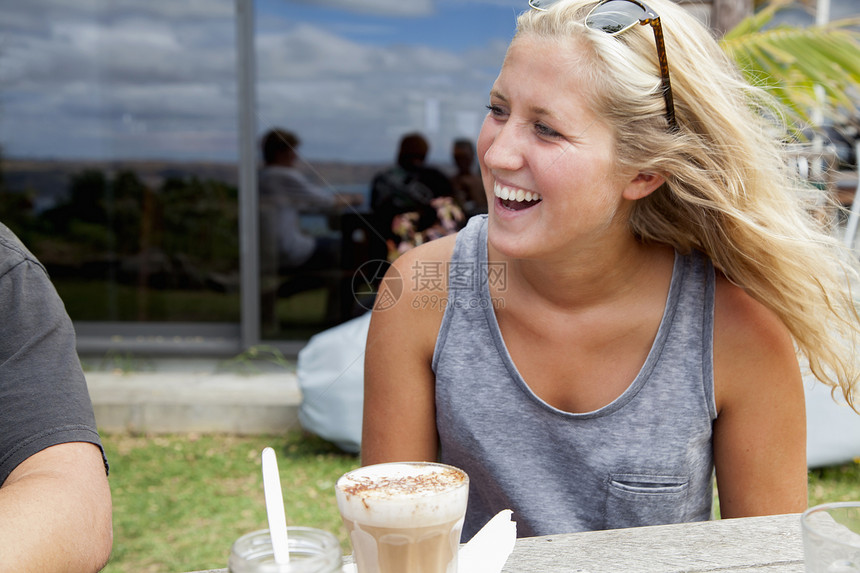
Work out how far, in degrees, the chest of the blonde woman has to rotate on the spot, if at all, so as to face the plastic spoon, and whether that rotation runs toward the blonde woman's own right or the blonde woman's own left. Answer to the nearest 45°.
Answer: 0° — they already face it

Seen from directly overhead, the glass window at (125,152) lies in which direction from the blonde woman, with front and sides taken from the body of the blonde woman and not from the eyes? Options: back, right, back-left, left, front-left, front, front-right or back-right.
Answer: back-right

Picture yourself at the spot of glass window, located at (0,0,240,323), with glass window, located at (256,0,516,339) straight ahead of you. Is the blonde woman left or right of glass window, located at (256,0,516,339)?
right

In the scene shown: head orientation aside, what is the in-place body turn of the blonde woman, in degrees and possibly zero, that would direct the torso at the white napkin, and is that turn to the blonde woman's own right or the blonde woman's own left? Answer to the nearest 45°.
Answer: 0° — they already face it

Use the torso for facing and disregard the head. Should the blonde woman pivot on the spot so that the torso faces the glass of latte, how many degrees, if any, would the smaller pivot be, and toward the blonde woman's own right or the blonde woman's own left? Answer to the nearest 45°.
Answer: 0° — they already face it

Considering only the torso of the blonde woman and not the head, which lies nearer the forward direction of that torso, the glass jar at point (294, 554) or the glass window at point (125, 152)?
the glass jar

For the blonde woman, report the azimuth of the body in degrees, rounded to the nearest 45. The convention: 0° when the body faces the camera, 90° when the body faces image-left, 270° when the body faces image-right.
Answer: approximately 0°

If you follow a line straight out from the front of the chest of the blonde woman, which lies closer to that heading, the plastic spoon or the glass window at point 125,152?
the plastic spoon

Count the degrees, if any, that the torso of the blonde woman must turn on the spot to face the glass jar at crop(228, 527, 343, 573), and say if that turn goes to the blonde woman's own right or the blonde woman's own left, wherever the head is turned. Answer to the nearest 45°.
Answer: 0° — they already face it
